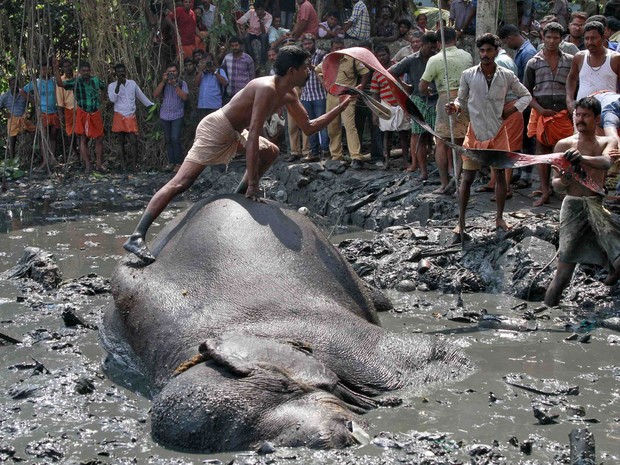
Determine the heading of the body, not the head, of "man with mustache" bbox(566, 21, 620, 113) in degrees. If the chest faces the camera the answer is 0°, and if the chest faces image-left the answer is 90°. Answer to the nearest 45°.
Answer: approximately 0°

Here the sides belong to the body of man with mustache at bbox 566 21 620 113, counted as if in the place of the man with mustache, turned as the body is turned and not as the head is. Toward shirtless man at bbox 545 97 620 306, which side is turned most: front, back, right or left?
front

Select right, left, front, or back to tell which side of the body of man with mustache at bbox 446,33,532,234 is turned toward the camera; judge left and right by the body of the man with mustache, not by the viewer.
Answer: front

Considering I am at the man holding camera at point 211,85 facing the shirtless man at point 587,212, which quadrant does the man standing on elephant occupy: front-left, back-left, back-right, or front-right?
front-right

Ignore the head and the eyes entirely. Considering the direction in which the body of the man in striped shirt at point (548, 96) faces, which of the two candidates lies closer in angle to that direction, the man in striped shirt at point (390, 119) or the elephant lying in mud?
the elephant lying in mud

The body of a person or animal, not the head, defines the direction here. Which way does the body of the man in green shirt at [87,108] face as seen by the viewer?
toward the camera

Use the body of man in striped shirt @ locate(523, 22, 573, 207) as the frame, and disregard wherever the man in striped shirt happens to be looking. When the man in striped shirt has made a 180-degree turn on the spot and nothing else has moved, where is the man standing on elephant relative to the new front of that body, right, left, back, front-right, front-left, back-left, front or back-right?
back-left

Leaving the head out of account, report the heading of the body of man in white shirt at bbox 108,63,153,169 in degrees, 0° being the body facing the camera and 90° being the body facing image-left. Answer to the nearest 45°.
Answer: approximately 0°
